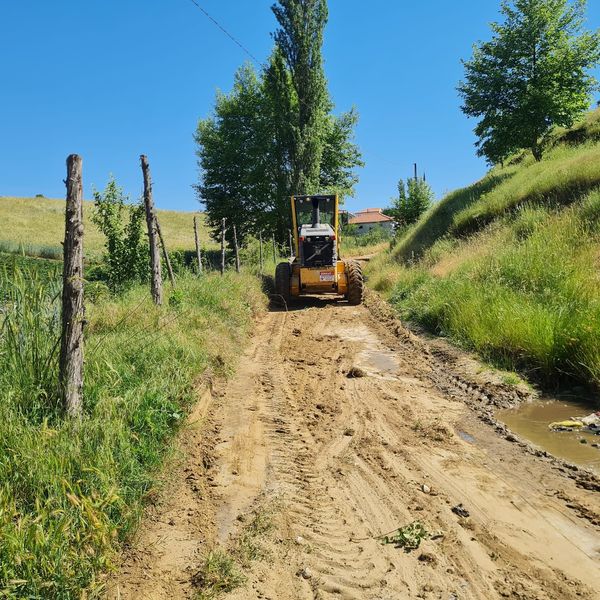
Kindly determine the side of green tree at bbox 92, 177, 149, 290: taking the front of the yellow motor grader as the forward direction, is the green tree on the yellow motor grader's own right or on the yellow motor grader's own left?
on the yellow motor grader's own left

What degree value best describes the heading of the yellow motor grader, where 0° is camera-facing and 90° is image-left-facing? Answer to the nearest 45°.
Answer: approximately 180°

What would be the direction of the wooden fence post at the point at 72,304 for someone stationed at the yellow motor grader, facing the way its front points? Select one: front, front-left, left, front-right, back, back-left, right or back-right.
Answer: back

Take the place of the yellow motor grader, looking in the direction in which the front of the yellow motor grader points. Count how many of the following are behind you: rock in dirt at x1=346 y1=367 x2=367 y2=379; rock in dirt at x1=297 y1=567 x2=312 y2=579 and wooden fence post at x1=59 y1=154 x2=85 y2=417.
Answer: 3

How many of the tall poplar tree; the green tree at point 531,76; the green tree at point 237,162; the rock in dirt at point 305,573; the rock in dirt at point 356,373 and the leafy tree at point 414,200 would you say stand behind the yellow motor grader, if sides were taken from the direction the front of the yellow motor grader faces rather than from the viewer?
2

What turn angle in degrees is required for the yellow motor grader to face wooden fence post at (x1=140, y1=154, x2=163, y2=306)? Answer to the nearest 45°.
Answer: approximately 135° to its left

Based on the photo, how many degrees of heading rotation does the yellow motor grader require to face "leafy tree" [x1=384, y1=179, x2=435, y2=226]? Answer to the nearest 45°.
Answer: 0° — it already faces it

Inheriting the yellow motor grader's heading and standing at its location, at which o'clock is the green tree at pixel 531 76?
The green tree is roughly at 2 o'clock from the yellow motor grader.

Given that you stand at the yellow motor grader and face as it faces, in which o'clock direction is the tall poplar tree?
The tall poplar tree is roughly at 12 o'clock from the yellow motor grader.

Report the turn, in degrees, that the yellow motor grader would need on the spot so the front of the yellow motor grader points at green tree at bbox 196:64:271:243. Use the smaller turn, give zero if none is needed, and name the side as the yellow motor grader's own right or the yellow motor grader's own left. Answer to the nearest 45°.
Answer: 0° — it already faces it

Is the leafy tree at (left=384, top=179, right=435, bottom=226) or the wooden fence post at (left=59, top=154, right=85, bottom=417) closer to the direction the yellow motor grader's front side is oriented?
the leafy tree

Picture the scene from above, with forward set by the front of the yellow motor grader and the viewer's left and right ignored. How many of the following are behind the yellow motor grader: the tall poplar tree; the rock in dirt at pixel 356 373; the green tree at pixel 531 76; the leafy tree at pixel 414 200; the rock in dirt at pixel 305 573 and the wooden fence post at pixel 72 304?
3

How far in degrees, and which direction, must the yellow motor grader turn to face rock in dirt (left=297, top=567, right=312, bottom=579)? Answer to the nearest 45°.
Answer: approximately 180°

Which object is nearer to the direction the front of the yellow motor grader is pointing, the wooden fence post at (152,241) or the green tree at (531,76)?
the green tree

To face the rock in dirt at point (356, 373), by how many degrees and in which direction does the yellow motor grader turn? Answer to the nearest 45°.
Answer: approximately 180°
